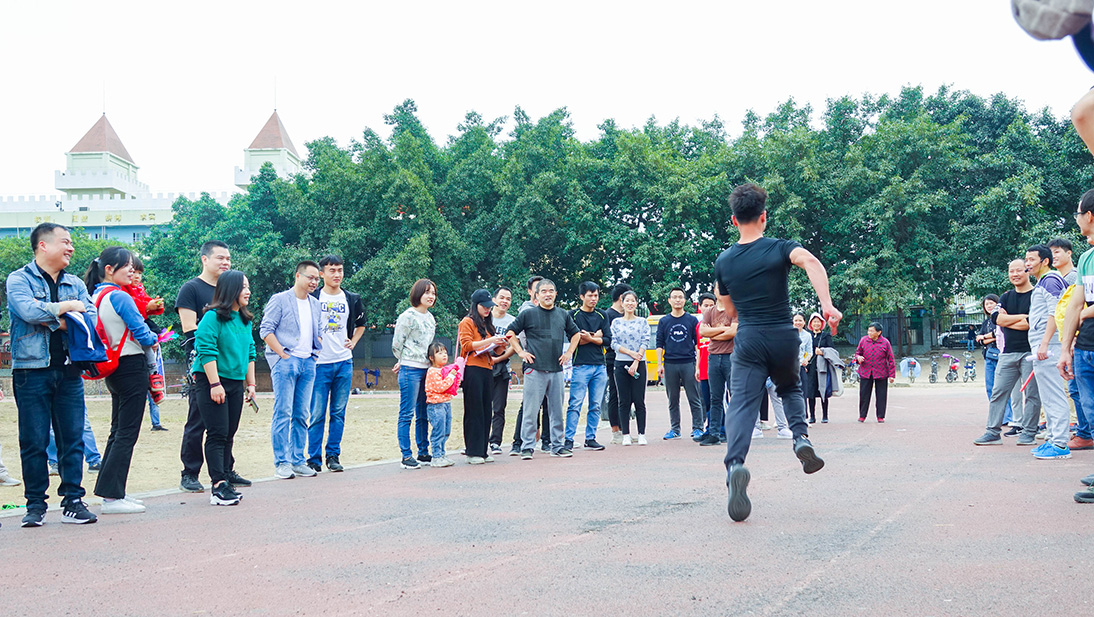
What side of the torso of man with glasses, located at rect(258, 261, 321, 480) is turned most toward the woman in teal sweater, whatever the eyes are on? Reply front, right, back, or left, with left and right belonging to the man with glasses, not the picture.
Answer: right

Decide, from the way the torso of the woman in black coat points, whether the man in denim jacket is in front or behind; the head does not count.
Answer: in front

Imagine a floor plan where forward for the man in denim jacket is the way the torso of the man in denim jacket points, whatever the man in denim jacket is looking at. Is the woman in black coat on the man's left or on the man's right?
on the man's left

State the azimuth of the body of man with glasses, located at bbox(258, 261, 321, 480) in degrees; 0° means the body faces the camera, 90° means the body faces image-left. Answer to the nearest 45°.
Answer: approximately 315°

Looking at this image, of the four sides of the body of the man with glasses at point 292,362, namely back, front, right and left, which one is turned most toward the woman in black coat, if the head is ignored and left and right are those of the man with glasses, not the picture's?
left

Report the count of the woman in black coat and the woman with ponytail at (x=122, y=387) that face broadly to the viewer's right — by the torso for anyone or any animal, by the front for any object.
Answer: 1

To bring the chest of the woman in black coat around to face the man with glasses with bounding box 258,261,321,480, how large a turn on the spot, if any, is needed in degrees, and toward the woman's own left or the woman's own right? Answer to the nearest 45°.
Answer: approximately 45° to the woman's own right

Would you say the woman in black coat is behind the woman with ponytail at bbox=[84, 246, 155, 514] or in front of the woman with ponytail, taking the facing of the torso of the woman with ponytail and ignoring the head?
in front

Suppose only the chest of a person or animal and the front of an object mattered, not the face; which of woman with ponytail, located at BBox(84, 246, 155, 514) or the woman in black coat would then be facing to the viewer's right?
the woman with ponytail

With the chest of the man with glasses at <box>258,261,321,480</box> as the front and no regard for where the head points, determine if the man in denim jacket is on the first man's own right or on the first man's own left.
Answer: on the first man's own right

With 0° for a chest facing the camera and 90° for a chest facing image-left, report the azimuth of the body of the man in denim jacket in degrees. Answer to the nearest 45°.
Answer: approximately 315°

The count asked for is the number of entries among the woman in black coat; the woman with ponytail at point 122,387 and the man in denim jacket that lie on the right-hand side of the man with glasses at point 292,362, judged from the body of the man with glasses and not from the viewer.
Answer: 2

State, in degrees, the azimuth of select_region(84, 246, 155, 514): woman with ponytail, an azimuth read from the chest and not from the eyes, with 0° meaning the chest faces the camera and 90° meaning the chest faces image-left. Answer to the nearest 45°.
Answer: approximately 270°

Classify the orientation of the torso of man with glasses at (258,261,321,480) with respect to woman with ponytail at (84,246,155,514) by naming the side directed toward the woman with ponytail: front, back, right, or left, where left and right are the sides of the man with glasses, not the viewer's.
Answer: right

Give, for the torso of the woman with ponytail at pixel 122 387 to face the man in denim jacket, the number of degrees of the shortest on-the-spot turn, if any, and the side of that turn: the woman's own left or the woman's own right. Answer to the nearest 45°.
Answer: approximately 135° to the woman's own right
